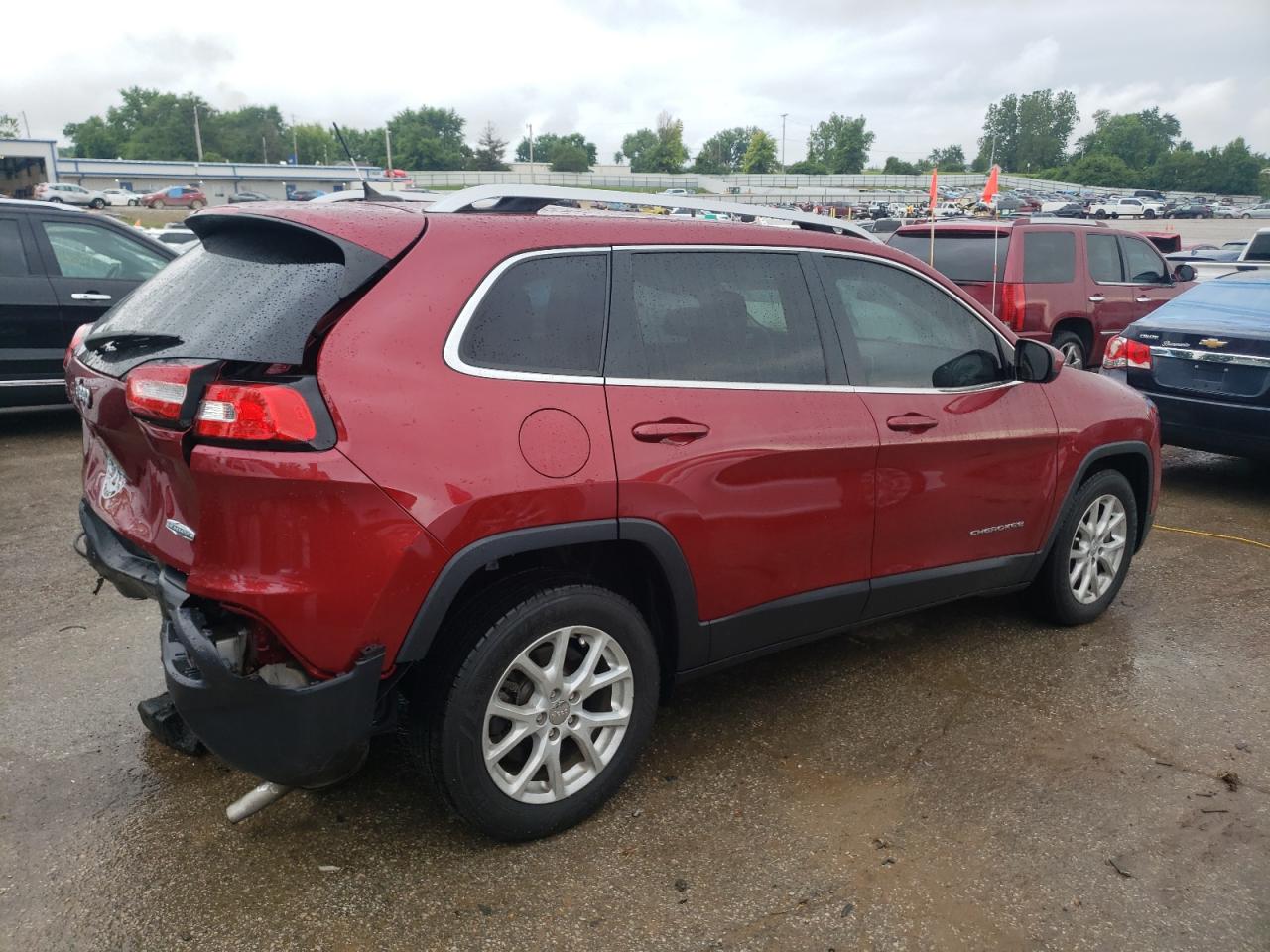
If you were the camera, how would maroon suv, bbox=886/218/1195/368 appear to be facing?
facing away from the viewer and to the right of the viewer

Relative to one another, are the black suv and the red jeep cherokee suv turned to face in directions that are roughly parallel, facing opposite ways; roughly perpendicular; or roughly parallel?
roughly parallel

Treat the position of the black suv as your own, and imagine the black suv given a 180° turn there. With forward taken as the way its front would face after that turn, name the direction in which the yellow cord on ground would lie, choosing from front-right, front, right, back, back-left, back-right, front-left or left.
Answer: back-left

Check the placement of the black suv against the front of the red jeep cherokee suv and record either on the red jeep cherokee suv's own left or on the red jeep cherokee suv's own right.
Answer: on the red jeep cherokee suv's own left

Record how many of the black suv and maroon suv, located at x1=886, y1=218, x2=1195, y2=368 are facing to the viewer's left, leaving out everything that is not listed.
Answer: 0

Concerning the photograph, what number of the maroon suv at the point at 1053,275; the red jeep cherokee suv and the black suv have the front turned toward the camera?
0

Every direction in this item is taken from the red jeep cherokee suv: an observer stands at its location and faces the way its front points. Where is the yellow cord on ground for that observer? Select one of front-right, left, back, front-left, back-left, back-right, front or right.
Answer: front

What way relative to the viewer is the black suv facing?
to the viewer's right

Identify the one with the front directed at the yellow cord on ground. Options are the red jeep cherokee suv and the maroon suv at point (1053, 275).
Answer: the red jeep cherokee suv

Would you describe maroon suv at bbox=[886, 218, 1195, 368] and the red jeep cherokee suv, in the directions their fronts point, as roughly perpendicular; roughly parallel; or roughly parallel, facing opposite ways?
roughly parallel

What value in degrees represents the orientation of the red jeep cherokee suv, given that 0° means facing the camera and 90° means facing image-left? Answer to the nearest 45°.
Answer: approximately 225°

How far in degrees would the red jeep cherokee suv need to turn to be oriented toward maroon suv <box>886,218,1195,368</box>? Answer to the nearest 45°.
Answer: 0° — it already faces it

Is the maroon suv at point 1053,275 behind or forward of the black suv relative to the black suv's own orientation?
forward

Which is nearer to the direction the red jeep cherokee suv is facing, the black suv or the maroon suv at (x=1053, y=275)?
the maroon suv
